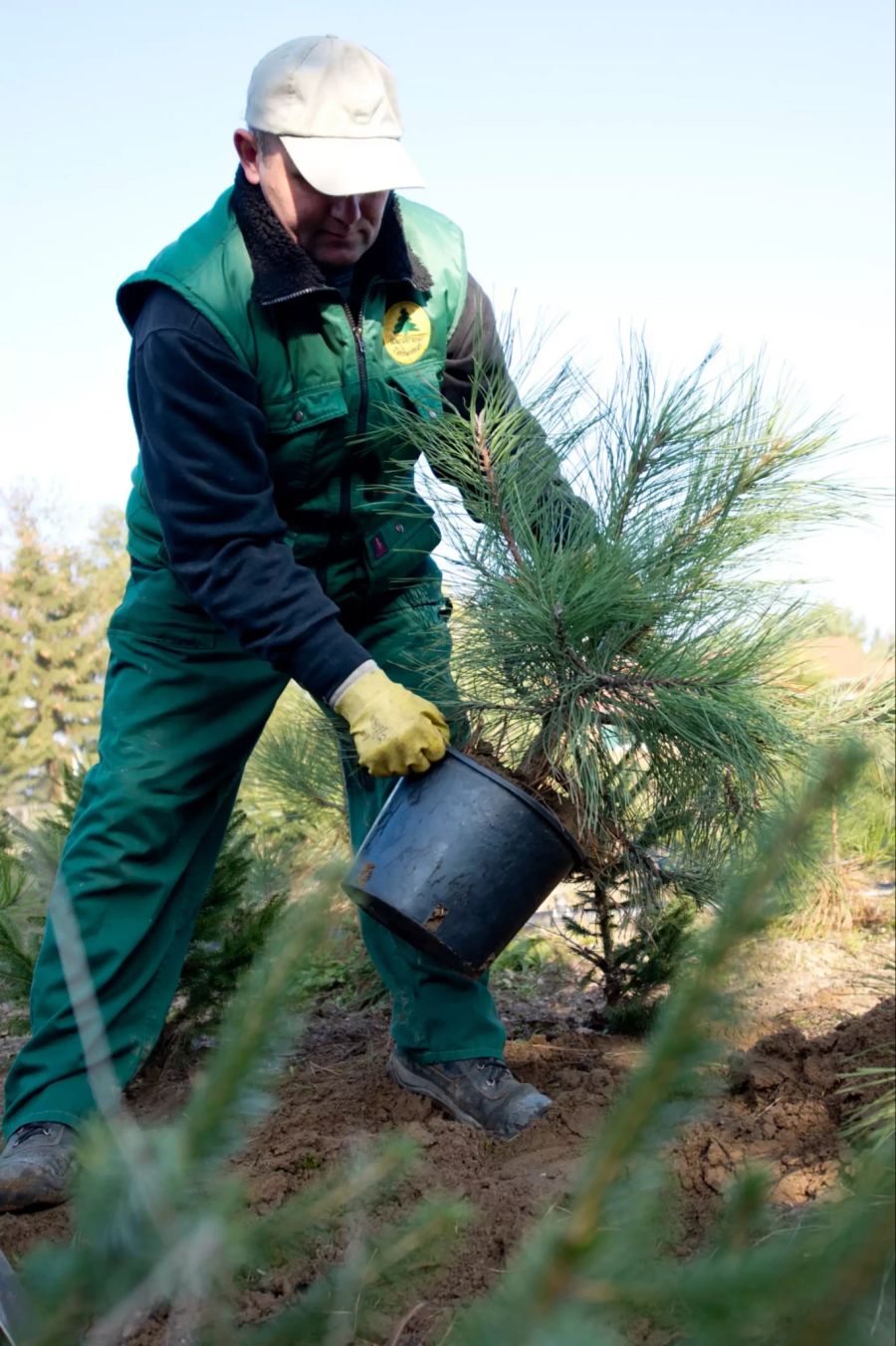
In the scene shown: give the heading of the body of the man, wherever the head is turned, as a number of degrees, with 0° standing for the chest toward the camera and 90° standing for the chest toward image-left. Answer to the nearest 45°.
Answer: approximately 315°

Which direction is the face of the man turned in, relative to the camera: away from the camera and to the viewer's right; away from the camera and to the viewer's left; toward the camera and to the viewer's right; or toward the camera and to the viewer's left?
toward the camera and to the viewer's right

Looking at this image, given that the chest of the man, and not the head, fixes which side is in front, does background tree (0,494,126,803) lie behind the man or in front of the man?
behind
